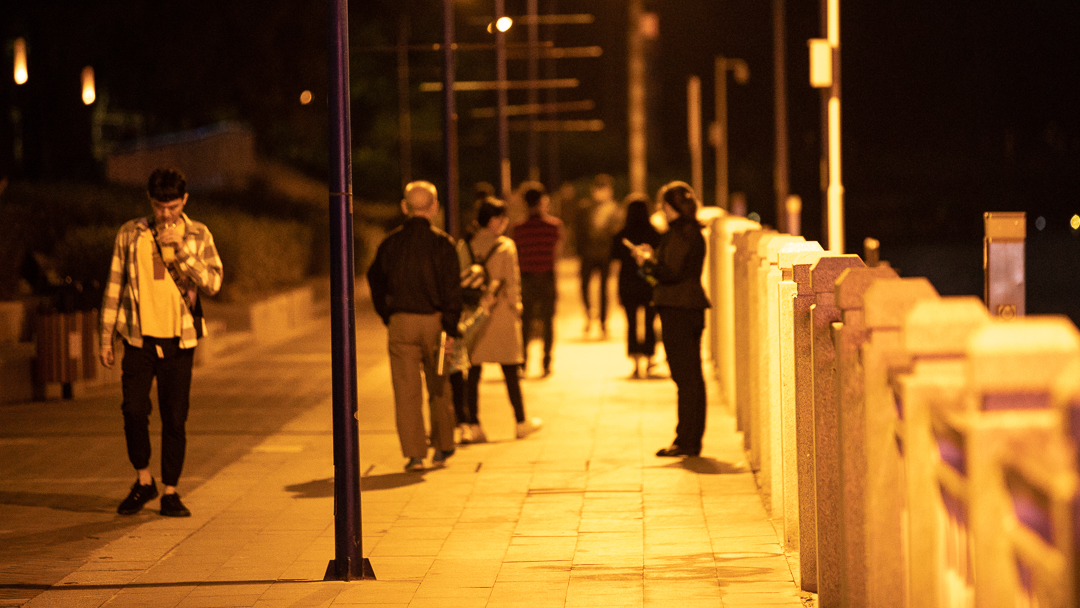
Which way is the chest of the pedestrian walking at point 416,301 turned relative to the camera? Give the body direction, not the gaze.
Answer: away from the camera

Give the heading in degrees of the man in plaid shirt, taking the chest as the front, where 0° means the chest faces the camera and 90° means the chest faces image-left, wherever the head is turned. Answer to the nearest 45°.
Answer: approximately 0°

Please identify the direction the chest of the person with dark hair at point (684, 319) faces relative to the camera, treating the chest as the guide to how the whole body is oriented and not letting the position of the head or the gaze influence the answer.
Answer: to the viewer's left

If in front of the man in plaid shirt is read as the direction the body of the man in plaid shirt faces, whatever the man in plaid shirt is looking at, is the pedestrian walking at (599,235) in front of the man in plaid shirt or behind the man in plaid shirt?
behind

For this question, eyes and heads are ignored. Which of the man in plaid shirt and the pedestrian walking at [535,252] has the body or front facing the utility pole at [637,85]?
the pedestrian walking

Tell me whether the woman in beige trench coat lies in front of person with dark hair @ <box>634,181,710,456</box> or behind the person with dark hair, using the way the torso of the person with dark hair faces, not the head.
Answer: in front

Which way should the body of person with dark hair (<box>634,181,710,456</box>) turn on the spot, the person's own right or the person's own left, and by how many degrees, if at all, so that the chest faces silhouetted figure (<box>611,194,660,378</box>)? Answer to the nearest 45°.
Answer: approximately 90° to the person's own right

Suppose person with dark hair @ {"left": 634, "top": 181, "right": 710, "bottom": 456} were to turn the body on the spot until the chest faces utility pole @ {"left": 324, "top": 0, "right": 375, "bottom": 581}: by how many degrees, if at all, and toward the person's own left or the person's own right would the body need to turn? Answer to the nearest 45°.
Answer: approximately 45° to the person's own left

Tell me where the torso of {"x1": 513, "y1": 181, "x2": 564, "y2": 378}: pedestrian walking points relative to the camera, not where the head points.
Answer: away from the camera

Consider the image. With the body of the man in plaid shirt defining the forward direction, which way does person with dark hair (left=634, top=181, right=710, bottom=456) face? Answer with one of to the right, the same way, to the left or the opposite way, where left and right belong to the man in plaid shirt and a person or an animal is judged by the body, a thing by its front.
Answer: to the right
